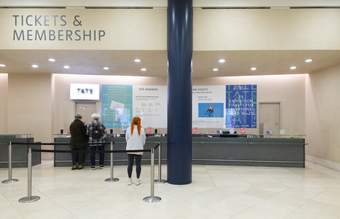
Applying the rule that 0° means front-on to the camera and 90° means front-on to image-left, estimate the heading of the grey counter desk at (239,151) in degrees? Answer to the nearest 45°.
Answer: approximately 0°

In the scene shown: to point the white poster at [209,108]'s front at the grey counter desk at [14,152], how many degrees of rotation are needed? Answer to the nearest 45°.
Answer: approximately 45° to its right

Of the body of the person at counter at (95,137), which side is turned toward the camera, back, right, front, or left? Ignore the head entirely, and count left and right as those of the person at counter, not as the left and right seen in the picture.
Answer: back

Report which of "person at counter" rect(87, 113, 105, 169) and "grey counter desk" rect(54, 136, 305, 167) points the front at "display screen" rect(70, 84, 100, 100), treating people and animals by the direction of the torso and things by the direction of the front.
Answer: the person at counter

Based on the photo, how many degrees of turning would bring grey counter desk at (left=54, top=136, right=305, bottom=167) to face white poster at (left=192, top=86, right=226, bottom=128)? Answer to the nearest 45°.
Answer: approximately 180°

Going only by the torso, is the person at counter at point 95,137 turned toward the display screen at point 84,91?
yes

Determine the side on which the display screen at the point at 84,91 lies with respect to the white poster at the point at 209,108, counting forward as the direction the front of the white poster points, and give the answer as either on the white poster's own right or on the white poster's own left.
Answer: on the white poster's own right

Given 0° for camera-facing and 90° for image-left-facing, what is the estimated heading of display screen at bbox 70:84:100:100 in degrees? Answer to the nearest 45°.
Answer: approximately 0°
